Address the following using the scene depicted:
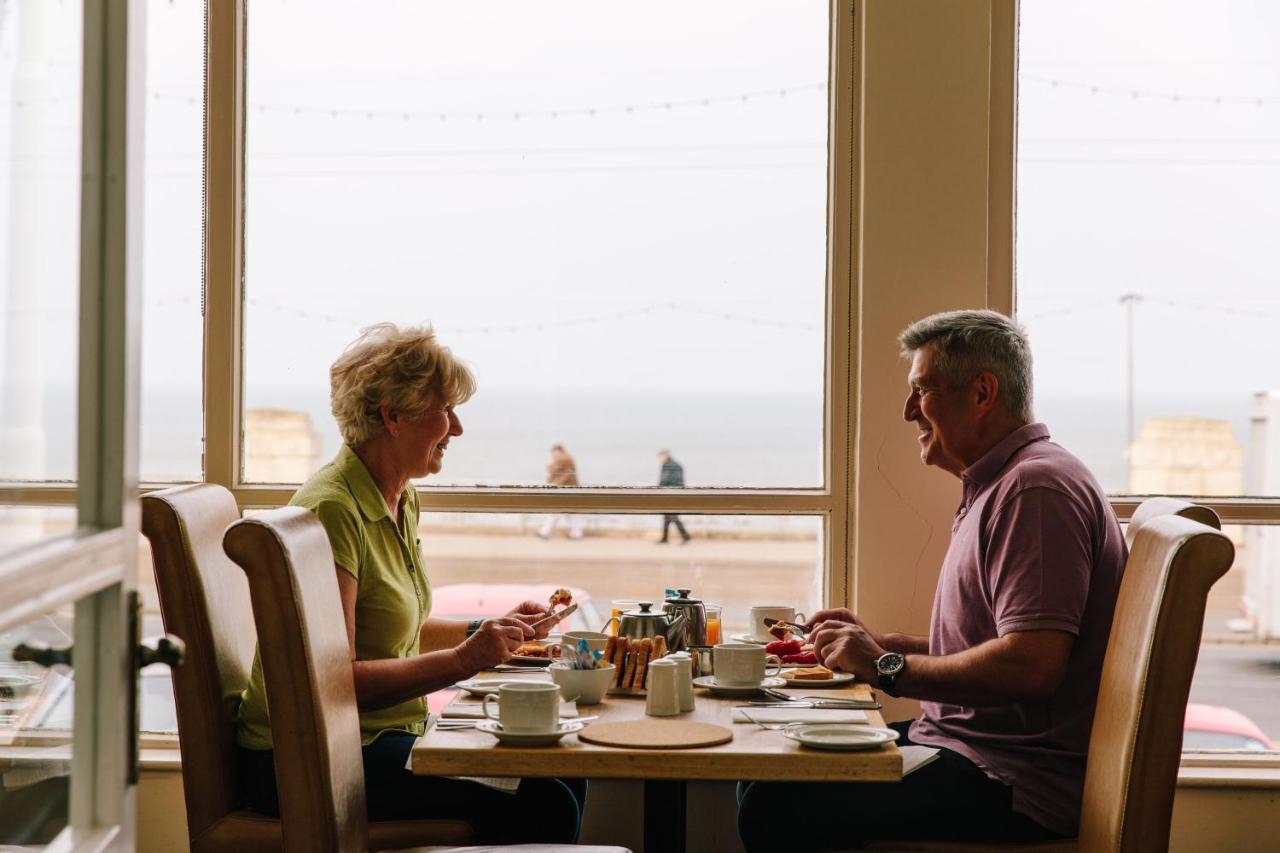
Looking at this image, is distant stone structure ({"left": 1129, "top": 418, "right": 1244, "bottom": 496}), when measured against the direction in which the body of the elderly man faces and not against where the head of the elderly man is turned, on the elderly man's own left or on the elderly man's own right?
on the elderly man's own right

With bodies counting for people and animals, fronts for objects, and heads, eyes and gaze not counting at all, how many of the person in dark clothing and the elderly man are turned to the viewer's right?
0

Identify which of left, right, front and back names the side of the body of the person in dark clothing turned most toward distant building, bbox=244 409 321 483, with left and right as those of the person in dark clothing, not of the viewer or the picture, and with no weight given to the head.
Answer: front

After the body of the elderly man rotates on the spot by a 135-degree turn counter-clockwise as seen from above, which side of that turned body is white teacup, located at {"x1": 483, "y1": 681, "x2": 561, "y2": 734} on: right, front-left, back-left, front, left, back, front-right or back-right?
right

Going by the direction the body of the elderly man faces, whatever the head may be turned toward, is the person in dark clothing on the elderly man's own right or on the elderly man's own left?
on the elderly man's own right

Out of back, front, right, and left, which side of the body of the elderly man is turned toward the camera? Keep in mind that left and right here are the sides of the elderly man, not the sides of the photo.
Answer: left

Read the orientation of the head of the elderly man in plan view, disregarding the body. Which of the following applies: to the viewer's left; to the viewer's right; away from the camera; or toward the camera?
to the viewer's left

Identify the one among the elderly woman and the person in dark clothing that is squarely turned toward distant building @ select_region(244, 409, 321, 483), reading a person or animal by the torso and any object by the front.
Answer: the person in dark clothing

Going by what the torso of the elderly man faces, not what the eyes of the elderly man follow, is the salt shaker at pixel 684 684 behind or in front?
in front

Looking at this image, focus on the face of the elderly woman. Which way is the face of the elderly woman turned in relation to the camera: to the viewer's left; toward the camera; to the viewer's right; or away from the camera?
to the viewer's right

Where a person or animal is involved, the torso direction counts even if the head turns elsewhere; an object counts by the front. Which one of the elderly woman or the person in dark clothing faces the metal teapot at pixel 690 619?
the elderly woman

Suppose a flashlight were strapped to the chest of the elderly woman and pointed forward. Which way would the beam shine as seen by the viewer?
to the viewer's right

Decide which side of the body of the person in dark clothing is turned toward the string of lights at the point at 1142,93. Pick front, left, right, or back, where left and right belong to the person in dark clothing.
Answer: back

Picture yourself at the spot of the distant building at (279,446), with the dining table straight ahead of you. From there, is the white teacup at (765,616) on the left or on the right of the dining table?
left

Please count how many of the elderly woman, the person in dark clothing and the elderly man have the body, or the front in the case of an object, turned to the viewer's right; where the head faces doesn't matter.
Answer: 1
